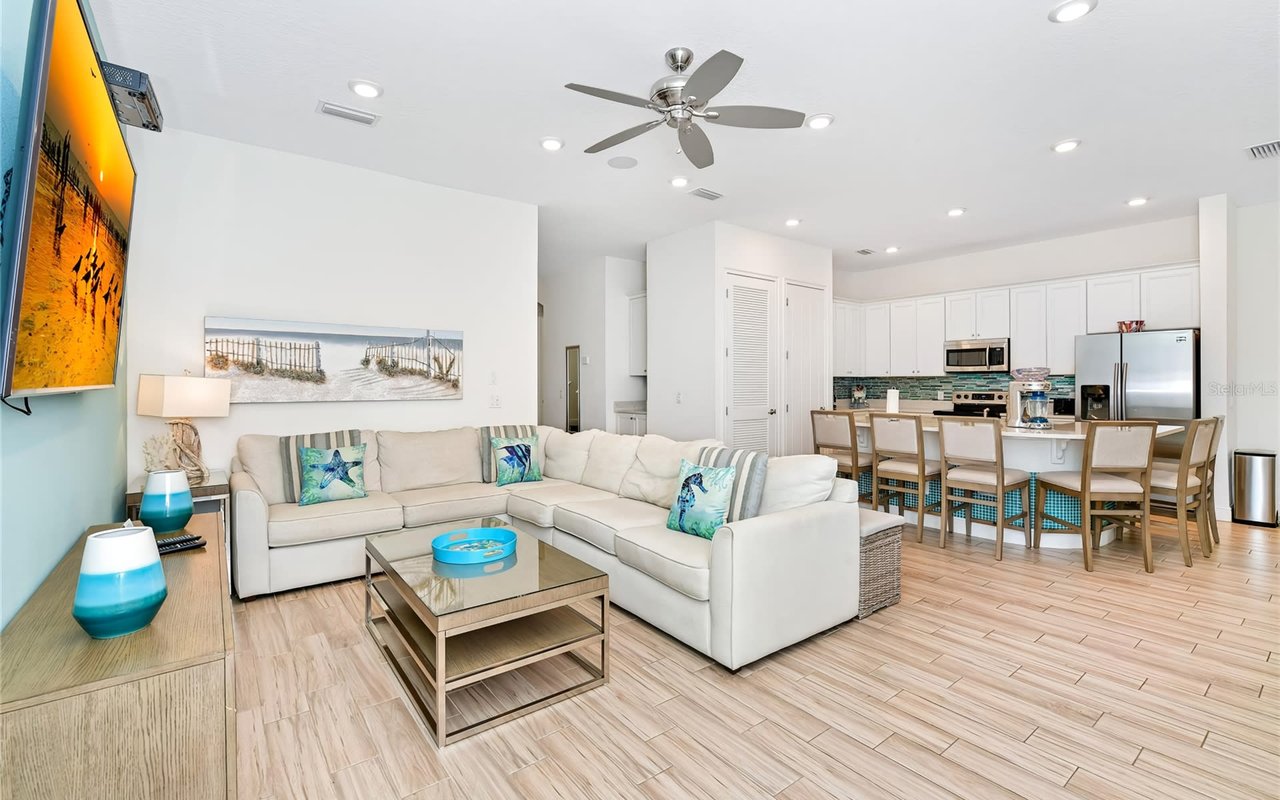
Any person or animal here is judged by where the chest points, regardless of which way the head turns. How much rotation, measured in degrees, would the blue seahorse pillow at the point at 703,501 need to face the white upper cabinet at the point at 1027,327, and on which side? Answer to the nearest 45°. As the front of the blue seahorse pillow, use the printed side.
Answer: approximately 180°

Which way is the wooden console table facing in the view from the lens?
facing to the right of the viewer

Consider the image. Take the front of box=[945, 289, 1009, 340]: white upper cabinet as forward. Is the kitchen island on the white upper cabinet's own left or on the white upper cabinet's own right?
on the white upper cabinet's own left

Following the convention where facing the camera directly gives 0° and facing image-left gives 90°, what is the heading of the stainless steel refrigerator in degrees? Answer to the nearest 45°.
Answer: approximately 0°

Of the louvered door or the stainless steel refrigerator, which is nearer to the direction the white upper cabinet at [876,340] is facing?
the louvered door

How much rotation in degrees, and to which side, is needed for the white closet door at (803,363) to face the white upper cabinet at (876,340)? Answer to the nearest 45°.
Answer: approximately 90° to its left

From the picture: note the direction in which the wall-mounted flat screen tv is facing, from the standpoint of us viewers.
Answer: facing to the right of the viewer

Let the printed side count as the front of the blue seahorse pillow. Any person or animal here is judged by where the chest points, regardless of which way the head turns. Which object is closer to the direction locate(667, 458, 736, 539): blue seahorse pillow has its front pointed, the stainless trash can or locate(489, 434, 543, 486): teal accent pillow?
the teal accent pillow

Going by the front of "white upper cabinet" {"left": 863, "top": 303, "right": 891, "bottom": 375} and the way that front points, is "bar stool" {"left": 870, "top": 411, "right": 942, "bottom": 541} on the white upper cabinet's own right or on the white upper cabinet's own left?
on the white upper cabinet's own left

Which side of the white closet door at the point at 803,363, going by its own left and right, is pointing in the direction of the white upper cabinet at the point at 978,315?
left

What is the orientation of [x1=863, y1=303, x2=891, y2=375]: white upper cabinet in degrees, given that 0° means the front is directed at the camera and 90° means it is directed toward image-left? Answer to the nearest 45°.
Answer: approximately 45°

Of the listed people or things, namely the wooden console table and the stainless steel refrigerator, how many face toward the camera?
1

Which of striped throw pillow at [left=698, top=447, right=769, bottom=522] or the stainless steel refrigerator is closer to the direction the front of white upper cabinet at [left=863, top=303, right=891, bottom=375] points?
the striped throw pillow
